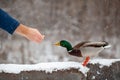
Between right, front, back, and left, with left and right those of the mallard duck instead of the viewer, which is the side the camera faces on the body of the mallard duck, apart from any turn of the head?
left
